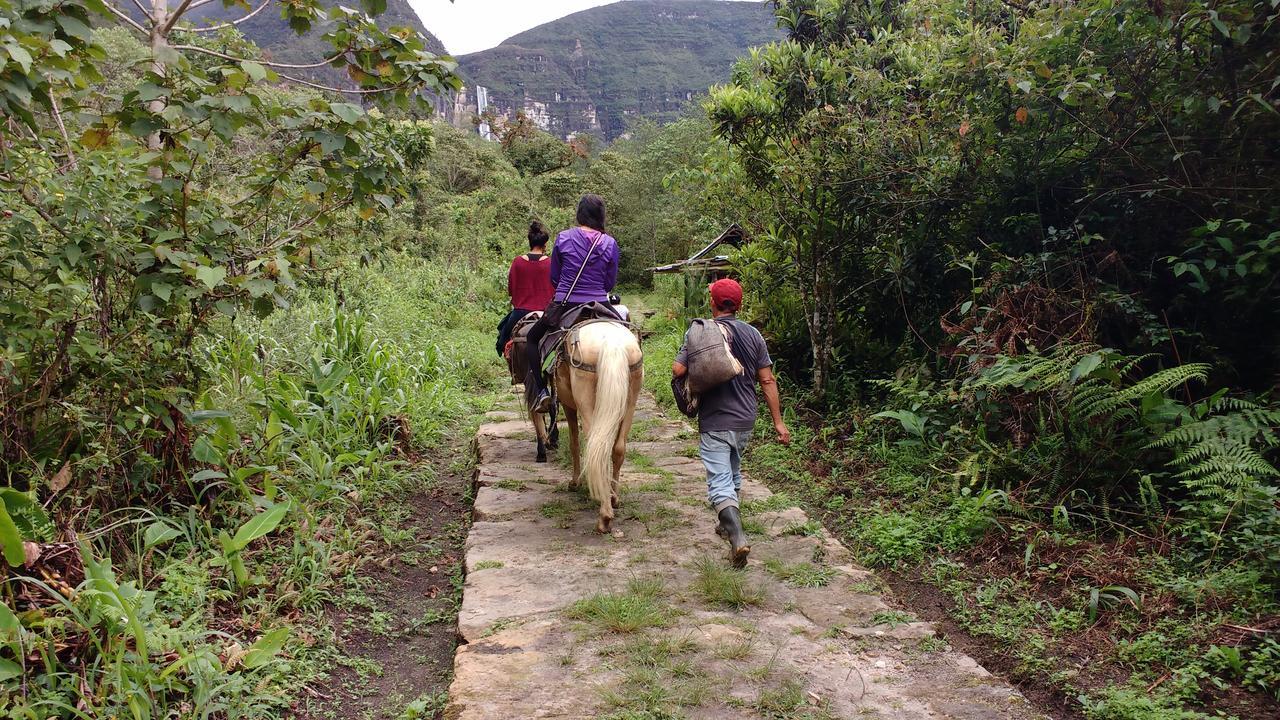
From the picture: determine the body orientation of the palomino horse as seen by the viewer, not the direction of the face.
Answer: away from the camera

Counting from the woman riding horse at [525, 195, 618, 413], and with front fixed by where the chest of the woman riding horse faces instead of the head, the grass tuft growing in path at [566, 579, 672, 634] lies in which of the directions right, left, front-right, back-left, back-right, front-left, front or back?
back

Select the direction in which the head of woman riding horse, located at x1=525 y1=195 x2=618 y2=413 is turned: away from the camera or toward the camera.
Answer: away from the camera

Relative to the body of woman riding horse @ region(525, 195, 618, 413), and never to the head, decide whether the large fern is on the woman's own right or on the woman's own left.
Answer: on the woman's own right

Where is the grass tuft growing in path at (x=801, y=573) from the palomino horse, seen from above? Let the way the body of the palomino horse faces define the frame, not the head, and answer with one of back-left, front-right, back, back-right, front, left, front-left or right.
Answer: back-right

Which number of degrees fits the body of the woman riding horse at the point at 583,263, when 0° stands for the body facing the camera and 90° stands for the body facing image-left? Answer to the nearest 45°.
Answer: approximately 180°

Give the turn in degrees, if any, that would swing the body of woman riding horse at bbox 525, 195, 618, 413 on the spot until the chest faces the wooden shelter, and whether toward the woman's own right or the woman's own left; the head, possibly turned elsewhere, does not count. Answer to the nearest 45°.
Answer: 0° — they already face it
